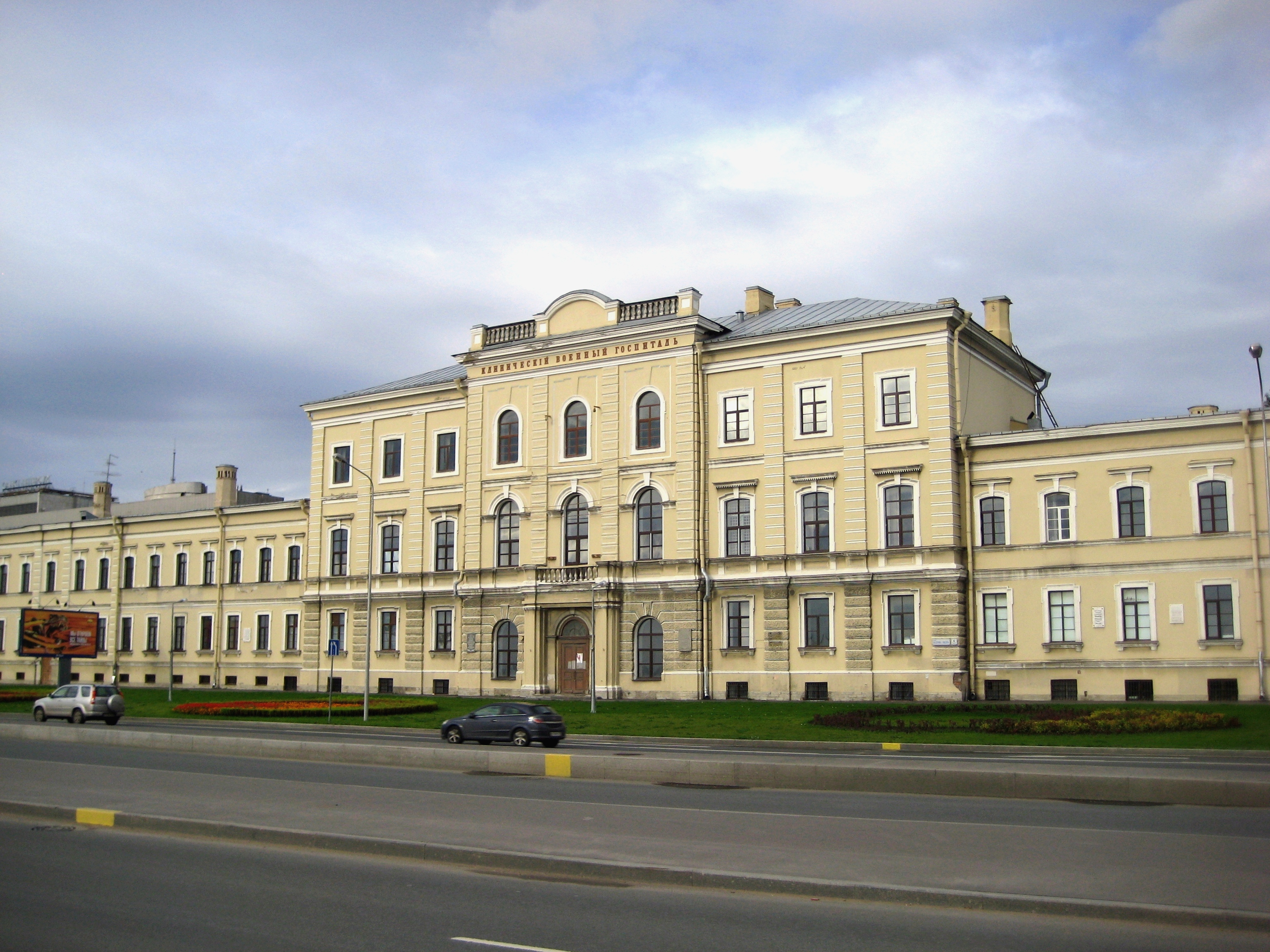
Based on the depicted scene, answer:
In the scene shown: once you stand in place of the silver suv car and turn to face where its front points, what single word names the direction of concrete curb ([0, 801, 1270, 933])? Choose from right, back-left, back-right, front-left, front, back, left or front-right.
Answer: back-left

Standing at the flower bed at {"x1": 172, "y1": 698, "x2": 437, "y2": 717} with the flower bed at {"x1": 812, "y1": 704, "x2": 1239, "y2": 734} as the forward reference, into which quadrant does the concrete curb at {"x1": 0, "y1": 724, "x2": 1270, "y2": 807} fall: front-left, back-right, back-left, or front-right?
front-right

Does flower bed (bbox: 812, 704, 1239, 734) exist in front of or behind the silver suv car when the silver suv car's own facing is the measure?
behind

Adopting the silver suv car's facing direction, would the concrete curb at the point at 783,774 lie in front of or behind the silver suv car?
behind

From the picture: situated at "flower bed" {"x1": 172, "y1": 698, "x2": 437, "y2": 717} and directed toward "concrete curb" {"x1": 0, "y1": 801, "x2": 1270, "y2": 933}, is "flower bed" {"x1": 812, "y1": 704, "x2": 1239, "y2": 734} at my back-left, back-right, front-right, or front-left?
front-left

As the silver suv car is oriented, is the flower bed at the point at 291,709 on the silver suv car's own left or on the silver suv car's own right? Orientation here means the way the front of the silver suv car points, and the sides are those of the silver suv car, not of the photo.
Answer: on the silver suv car's own right

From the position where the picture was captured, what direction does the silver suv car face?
facing away from the viewer and to the left of the viewer

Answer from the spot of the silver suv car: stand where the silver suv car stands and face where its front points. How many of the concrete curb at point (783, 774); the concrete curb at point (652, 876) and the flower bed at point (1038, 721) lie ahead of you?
0
